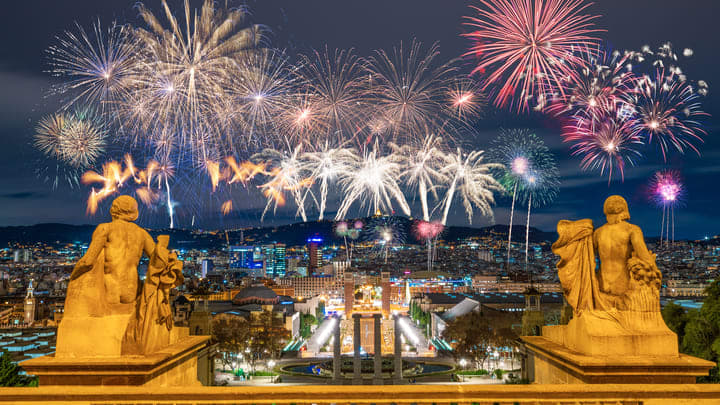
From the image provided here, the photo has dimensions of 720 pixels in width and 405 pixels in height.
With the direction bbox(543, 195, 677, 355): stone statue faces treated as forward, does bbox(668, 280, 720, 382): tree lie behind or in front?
in front

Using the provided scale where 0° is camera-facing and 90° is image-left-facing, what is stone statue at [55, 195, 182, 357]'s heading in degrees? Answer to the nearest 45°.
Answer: approximately 180°

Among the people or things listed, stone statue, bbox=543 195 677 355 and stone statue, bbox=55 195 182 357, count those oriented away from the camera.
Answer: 2

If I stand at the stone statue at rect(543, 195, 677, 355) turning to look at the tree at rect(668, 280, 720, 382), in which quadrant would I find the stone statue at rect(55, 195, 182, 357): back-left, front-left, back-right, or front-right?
back-left

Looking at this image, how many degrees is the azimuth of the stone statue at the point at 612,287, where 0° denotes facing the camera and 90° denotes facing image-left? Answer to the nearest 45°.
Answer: approximately 180°

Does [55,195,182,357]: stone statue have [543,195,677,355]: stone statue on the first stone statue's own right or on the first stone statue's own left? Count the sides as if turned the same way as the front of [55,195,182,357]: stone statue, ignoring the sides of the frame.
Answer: on the first stone statue's own right

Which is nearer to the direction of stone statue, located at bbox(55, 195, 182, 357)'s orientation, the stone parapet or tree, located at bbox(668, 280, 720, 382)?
the tree
